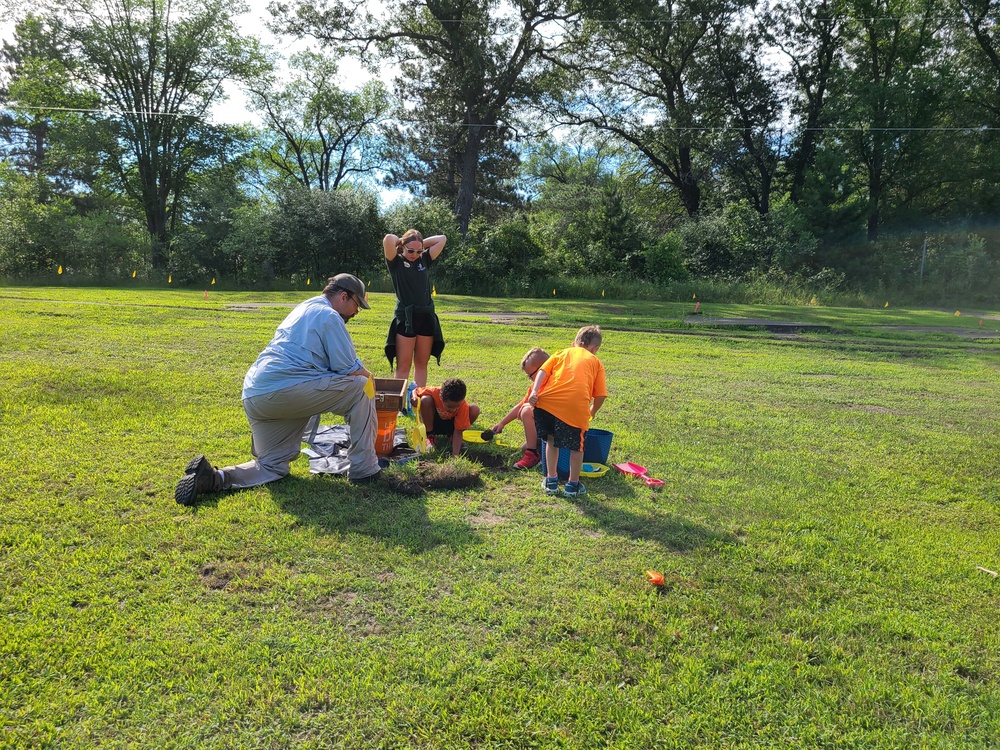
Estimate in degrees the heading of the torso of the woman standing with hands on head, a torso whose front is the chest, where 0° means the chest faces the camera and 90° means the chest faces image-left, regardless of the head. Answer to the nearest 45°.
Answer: approximately 0°

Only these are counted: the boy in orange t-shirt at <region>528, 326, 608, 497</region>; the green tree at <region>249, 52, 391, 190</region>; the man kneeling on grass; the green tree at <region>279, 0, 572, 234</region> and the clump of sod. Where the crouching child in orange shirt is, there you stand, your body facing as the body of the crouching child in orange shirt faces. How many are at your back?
2

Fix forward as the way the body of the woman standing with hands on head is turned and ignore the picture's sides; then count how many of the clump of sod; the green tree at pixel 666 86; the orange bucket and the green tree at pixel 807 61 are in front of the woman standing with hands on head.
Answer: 2

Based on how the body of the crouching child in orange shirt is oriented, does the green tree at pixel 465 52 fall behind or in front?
behind

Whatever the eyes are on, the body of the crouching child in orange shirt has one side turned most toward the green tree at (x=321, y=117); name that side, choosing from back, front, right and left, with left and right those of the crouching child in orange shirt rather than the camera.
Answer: back

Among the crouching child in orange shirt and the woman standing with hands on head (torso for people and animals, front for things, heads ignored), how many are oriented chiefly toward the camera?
2

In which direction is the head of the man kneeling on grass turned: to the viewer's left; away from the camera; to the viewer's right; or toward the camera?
to the viewer's right

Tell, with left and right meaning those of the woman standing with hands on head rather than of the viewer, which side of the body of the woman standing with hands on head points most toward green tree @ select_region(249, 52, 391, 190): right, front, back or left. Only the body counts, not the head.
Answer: back

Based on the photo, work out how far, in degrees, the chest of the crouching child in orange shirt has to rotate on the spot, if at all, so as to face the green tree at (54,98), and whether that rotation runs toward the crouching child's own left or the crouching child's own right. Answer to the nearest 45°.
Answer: approximately 135° to the crouching child's own right
